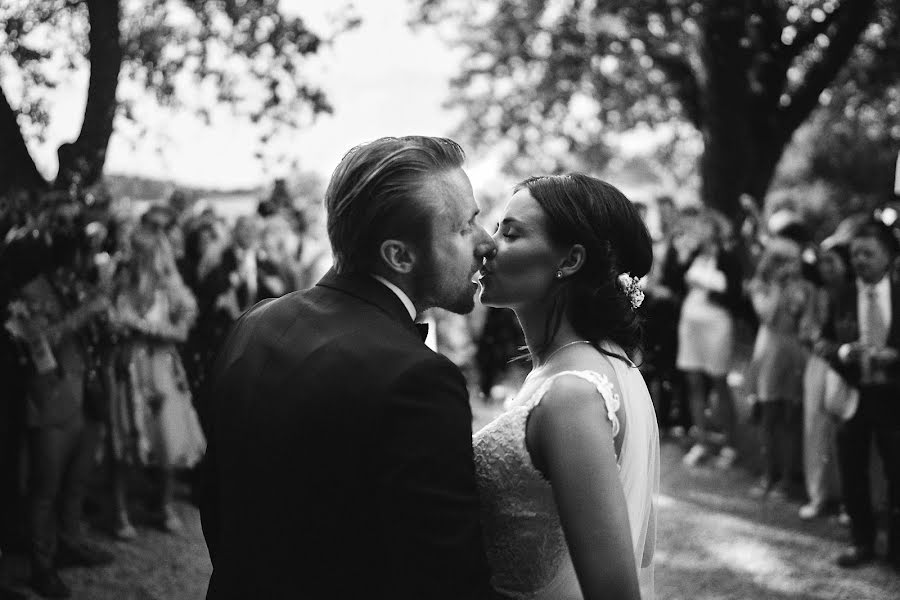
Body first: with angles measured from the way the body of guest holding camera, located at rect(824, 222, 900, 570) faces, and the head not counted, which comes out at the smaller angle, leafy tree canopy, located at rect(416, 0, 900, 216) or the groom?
the groom

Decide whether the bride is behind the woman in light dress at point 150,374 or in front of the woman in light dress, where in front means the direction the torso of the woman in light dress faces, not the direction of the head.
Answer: in front

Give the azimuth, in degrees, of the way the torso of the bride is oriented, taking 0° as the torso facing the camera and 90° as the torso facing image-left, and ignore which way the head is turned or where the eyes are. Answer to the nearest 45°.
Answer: approximately 90°

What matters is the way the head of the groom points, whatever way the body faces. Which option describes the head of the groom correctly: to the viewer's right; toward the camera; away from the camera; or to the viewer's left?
to the viewer's right

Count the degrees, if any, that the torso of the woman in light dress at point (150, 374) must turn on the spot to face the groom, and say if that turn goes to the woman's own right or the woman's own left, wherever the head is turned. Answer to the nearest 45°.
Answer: approximately 45° to the woman's own right

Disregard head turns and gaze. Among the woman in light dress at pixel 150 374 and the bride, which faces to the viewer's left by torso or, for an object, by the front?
the bride

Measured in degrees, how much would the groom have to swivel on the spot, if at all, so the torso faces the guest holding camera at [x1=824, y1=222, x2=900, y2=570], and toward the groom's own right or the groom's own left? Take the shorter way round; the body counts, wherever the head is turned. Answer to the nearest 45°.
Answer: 0° — they already face them

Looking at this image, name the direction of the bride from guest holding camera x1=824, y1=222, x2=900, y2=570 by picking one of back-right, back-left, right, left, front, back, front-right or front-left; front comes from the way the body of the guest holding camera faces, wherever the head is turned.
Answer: front-left
